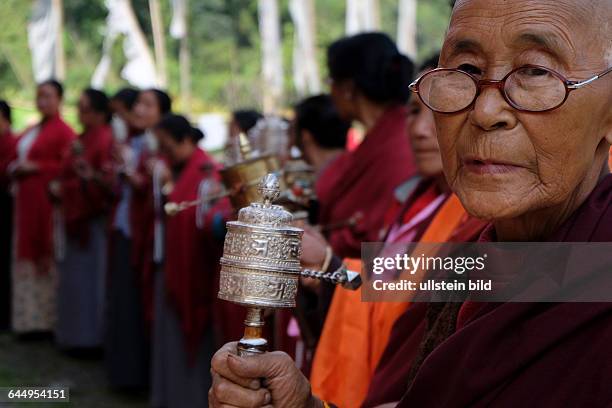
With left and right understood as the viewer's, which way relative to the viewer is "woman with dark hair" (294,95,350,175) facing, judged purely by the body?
facing away from the viewer and to the left of the viewer

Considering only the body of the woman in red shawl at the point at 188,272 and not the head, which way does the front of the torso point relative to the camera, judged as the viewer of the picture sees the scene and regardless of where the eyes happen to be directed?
to the viewer's left

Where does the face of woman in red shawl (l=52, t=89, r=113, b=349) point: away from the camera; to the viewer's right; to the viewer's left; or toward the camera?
to the viewer's left

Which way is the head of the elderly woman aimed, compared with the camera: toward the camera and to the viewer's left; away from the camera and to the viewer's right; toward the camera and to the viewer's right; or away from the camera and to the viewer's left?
toward the camera and to the viewer's left

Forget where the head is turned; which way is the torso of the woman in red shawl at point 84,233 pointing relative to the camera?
to the viewer's left

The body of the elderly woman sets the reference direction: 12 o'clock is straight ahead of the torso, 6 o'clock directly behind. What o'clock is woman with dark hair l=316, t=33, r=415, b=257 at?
The woman with dark hair is roughly at 4 o'clock from the elderly woman.

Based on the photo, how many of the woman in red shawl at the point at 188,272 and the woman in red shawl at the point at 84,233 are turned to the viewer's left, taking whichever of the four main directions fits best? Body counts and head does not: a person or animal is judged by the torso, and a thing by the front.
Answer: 2

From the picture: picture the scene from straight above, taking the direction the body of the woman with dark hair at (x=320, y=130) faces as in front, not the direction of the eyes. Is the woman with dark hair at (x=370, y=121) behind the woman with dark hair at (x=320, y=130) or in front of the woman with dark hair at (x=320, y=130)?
behind

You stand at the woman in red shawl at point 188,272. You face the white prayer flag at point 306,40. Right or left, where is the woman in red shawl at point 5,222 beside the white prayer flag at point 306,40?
left

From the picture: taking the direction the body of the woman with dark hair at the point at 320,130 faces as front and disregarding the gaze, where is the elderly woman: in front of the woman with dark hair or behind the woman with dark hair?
behind

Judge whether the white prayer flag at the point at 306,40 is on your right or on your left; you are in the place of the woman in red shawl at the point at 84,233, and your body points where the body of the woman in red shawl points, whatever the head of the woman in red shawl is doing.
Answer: on your right

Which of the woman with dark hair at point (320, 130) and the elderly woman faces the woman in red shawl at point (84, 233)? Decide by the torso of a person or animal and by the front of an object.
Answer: the woman with dark hair

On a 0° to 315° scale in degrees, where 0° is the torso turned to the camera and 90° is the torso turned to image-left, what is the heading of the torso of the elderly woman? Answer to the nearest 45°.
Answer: approximately 45°

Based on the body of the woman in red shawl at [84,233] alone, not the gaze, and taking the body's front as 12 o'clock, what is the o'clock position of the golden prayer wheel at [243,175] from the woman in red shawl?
The golden prayer wheel is roughly at 9 o'clock from the woman in red shawl.

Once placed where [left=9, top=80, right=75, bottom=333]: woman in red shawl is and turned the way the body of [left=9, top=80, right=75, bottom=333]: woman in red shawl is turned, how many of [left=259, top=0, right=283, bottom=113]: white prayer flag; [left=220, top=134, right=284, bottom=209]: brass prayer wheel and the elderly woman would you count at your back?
1
